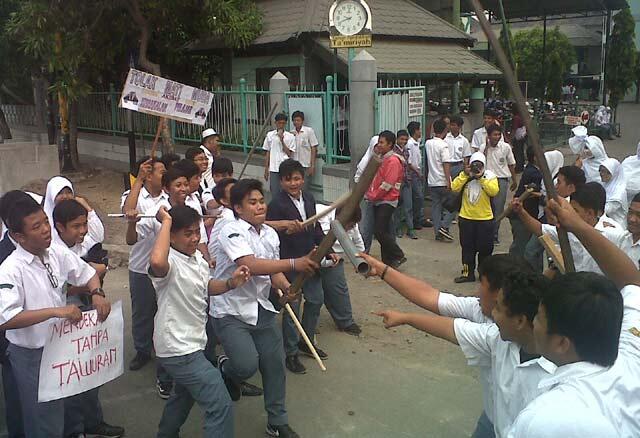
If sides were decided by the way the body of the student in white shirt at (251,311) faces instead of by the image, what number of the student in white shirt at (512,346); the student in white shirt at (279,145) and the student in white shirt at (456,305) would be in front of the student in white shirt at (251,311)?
2

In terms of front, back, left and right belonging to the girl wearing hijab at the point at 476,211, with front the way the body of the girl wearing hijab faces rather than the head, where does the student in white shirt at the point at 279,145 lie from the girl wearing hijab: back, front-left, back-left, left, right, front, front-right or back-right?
back-right

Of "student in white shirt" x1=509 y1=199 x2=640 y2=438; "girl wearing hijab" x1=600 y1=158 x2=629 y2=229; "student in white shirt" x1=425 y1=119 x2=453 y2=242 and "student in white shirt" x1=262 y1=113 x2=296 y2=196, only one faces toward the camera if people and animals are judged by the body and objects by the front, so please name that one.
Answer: "student in white shirt" x1=262 y1=113 x2=296 y2=196

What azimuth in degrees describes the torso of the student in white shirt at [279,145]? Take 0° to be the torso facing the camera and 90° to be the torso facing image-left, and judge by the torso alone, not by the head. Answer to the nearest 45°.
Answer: approximately 0°

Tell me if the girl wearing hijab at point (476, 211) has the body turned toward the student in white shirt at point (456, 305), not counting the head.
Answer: yes

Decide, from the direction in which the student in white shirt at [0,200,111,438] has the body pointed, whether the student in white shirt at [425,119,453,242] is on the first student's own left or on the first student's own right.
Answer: on the first student's own left

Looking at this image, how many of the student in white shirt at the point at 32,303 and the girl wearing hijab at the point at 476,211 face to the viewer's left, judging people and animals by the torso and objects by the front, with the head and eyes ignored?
0

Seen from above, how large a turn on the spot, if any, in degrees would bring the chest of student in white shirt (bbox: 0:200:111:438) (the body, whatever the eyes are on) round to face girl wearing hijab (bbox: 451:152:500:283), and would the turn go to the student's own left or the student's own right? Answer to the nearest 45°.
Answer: approximately 90° to the student's own left

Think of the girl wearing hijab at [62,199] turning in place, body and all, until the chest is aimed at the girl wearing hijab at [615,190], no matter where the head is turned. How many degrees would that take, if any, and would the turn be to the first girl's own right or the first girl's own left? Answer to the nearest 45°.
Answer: approximately 45° to the first girl's own left

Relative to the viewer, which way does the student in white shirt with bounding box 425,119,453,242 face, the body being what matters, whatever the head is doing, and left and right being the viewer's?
facing away from the viewer and to the right of the viewer

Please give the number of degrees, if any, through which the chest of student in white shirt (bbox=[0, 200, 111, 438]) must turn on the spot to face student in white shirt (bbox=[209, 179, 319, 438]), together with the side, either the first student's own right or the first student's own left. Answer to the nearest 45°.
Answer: approximately 45° to the first student's own left

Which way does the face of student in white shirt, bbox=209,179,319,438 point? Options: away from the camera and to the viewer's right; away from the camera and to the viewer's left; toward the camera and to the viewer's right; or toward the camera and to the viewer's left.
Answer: toward the camera and to the viewer's right

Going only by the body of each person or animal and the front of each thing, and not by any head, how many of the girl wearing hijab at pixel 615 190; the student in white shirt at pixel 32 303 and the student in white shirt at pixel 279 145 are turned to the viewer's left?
1

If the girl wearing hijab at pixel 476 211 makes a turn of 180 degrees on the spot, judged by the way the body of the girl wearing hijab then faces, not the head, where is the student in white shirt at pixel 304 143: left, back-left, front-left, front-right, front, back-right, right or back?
front-left

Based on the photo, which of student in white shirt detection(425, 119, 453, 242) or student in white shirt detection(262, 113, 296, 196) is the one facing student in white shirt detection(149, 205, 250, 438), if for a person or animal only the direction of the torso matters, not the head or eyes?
student in white shirt detection(262, 113, 296, 196)

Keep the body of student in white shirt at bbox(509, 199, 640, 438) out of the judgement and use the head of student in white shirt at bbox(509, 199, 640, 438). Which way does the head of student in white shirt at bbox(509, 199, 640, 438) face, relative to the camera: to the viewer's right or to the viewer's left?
to the viewer's left

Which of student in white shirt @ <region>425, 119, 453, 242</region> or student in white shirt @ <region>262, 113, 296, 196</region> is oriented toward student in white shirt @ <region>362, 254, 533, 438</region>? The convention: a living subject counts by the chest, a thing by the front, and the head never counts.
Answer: student in white shirt @ <region>262, 113, 296, 196</region>

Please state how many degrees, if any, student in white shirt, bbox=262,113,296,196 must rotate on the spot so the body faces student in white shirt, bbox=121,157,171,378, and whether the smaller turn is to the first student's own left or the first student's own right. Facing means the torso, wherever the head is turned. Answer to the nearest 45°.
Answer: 0° — they already face them
